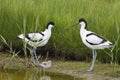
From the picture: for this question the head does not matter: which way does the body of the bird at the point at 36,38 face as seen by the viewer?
to the viewer's right

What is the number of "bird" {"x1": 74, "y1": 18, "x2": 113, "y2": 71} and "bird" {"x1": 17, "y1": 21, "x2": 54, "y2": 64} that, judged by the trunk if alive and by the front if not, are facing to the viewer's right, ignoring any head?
1

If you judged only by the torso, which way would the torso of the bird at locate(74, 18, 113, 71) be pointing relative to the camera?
to the viewer's left

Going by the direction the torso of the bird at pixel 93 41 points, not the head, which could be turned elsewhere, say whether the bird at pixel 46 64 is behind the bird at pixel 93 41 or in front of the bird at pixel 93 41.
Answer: in front

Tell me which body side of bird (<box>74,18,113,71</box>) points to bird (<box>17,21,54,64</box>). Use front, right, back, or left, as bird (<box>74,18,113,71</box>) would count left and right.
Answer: front

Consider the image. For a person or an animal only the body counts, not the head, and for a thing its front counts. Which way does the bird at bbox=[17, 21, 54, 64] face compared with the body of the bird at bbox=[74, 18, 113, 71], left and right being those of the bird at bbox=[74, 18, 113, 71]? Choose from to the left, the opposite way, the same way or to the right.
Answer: the opposite way
